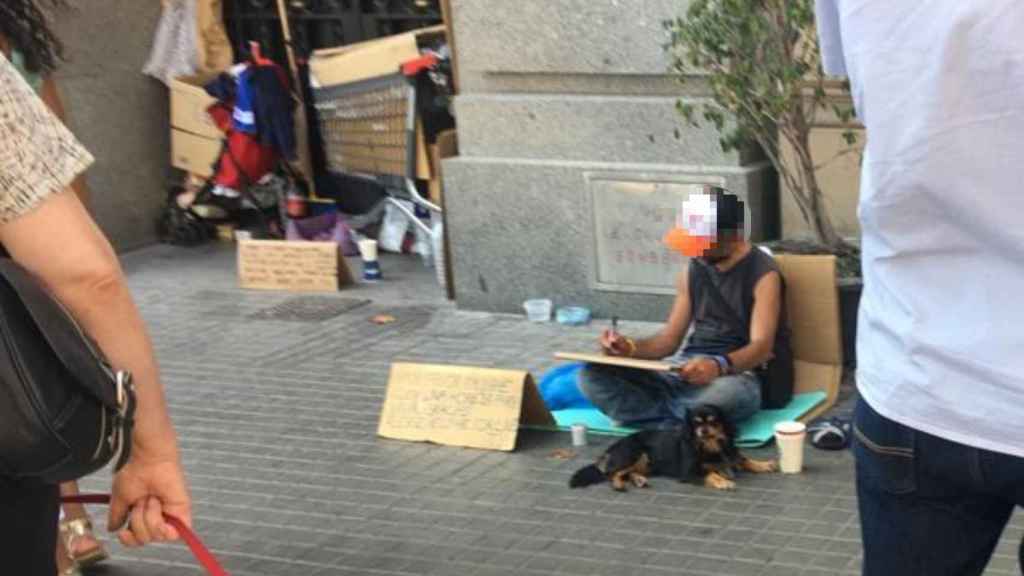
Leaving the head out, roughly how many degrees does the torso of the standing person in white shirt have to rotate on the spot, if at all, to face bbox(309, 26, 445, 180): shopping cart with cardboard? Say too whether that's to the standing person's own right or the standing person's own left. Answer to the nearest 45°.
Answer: approximately 45° to the standing person's own left

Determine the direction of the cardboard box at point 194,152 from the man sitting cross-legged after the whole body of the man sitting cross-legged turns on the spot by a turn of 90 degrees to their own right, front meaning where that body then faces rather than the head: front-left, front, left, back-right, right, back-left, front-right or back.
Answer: front

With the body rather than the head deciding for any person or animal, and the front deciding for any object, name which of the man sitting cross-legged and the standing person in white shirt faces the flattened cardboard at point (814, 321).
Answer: the standing person in white shirt

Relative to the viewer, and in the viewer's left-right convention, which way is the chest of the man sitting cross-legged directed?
facing the viewer and to the left of the viewer

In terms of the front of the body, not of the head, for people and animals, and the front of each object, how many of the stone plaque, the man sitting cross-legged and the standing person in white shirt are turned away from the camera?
1

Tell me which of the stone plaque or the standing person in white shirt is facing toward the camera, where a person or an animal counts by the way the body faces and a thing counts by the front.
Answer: the stone plaque

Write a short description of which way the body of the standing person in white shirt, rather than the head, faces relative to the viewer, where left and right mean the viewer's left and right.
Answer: facing away from the viewer

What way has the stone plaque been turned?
toward the camera

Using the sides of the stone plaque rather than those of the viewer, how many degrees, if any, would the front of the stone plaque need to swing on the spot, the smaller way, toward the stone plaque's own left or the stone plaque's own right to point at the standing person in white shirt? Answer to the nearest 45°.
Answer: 0° — it already faces them

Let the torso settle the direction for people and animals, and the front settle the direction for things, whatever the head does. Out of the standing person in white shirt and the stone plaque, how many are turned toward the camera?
1

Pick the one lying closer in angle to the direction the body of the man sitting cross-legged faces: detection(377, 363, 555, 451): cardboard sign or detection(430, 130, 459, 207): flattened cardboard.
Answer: the cardboard sign

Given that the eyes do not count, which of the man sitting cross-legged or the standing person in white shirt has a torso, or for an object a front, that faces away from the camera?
the standing person in white shirt

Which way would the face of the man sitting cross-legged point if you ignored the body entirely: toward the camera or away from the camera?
toward the camera

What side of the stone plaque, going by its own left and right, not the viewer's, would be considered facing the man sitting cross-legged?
front

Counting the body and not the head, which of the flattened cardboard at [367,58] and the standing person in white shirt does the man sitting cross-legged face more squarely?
the standing person in white shirt

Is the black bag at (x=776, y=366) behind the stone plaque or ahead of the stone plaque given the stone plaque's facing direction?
ahead

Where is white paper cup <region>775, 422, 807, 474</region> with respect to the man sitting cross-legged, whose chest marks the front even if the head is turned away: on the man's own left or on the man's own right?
on the man's own left

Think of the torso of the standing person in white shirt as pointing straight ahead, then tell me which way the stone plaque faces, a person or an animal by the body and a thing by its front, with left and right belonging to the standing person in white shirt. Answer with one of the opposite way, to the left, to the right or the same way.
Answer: the opposite way

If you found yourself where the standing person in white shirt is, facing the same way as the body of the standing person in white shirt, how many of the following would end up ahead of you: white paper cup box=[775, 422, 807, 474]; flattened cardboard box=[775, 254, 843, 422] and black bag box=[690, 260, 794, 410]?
3
